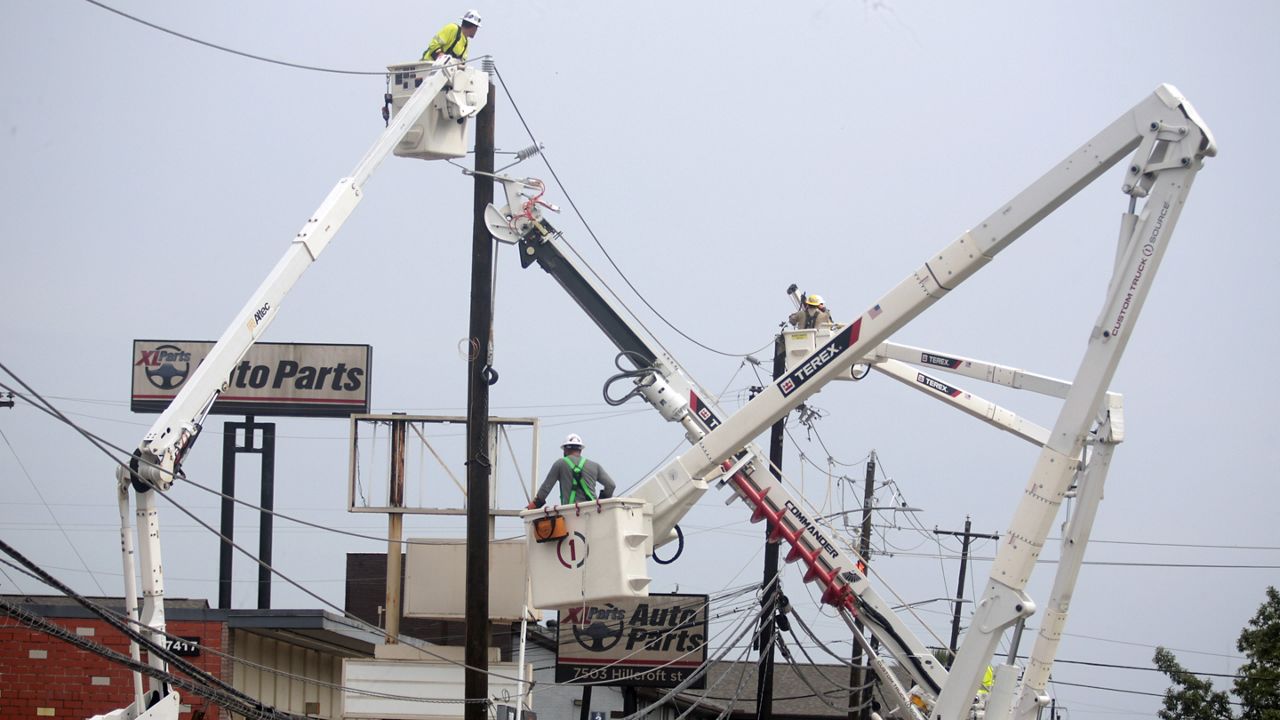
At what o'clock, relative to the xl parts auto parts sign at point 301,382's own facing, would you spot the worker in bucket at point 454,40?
The worker in bucket is roughly at 12 o'clock from the xl parts auto parts sign.

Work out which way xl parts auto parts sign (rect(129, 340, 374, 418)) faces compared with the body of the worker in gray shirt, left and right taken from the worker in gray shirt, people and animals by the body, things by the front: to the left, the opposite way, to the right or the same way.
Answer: the opposite way

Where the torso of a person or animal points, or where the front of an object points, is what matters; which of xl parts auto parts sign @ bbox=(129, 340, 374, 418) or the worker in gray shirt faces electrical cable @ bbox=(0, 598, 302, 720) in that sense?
the xl parts auto parts sign

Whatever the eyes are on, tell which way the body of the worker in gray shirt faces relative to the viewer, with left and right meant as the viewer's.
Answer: facing away from the viewer

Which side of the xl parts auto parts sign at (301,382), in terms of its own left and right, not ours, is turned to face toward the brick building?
front

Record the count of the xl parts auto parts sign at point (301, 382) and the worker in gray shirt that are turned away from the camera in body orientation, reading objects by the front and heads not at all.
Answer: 1

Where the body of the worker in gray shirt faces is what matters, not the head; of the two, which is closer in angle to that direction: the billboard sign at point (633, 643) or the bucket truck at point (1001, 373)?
the billboard sign

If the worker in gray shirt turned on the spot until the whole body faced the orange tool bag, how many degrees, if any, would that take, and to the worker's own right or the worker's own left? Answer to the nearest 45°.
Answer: approximately 180°

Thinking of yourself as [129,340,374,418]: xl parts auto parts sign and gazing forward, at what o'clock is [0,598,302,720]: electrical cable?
The electrical cable is roughly at 12 o'clock from the xl parts auto parts sign.

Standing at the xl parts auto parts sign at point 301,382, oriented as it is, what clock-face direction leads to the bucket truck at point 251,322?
The bucket truck is roughly at 12 o'clock from the xl parts auto parts sign.

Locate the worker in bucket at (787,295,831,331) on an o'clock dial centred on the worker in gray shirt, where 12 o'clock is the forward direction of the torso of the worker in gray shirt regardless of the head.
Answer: The worker in bucket is roughly at 1 o'clock from the worker in gray shirt.

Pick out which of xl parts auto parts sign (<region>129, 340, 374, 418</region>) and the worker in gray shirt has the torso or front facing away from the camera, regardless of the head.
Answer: the worker in gray shirt

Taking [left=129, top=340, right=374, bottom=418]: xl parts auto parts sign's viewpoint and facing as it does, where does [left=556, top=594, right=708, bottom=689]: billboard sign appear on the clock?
The billboard sign is roughly at 10 o'clock from the xl parts auto parts sign.

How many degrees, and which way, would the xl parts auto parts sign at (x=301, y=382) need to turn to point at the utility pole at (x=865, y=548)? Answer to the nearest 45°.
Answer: approximately 90° to its left

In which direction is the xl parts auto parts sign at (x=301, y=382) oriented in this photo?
toward the camera

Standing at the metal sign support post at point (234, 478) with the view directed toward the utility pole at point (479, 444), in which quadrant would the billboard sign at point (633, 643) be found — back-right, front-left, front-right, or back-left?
front-left
